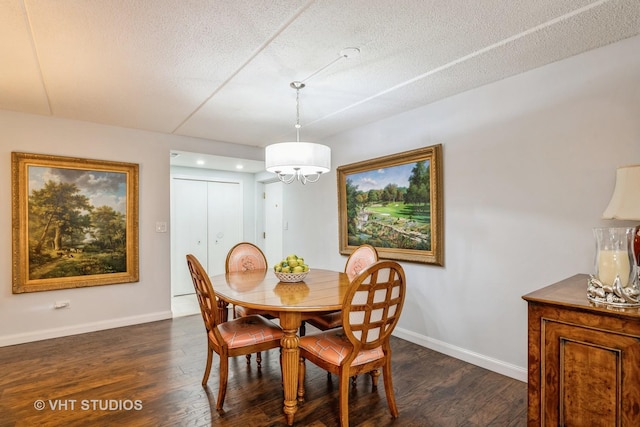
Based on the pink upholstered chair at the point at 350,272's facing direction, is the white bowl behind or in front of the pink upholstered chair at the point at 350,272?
in front

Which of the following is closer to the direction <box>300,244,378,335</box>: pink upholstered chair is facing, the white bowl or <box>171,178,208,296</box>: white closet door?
the white bowl

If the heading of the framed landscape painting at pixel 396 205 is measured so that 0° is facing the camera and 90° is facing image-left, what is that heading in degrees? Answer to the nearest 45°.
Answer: approximately 45°

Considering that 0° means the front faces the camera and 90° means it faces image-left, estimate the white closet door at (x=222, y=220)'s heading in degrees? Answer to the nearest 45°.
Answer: approximately 0°

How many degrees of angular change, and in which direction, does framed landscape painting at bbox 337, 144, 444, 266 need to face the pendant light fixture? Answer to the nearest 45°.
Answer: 0° — it already faces it

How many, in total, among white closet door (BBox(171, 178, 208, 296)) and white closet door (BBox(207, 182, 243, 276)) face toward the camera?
2

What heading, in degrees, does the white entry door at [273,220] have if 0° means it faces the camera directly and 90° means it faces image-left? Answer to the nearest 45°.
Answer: approximately 45°

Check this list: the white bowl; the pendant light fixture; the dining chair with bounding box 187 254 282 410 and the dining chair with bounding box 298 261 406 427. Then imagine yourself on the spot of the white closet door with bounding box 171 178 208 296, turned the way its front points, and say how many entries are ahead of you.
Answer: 4

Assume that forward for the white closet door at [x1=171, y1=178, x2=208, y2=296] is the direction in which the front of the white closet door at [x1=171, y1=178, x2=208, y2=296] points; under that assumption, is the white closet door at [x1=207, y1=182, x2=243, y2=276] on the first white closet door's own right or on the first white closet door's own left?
on the first white closet door's own left

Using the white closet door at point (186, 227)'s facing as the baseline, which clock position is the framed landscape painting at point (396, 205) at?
The framed landscape painting is roughly at 11 o'clock from the white closet door.

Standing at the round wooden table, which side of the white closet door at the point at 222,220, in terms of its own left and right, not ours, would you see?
front

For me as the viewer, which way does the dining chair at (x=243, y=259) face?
facing the viewer and to the right of the viewer

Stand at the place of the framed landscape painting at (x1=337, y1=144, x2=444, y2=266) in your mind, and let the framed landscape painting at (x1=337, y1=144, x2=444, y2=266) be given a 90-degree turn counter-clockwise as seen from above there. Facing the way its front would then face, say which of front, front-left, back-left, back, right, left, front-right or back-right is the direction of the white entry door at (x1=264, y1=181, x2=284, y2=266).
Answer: back

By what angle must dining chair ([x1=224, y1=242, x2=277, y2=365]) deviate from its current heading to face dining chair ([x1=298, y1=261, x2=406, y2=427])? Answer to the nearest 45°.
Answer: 0° — it already faces it

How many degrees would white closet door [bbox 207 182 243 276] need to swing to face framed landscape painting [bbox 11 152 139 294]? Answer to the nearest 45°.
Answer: approximately 45° to its right

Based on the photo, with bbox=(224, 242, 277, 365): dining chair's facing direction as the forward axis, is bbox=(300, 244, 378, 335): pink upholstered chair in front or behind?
in front

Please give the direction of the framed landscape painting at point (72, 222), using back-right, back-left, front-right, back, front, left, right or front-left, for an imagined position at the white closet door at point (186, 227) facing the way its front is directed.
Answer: front-right
